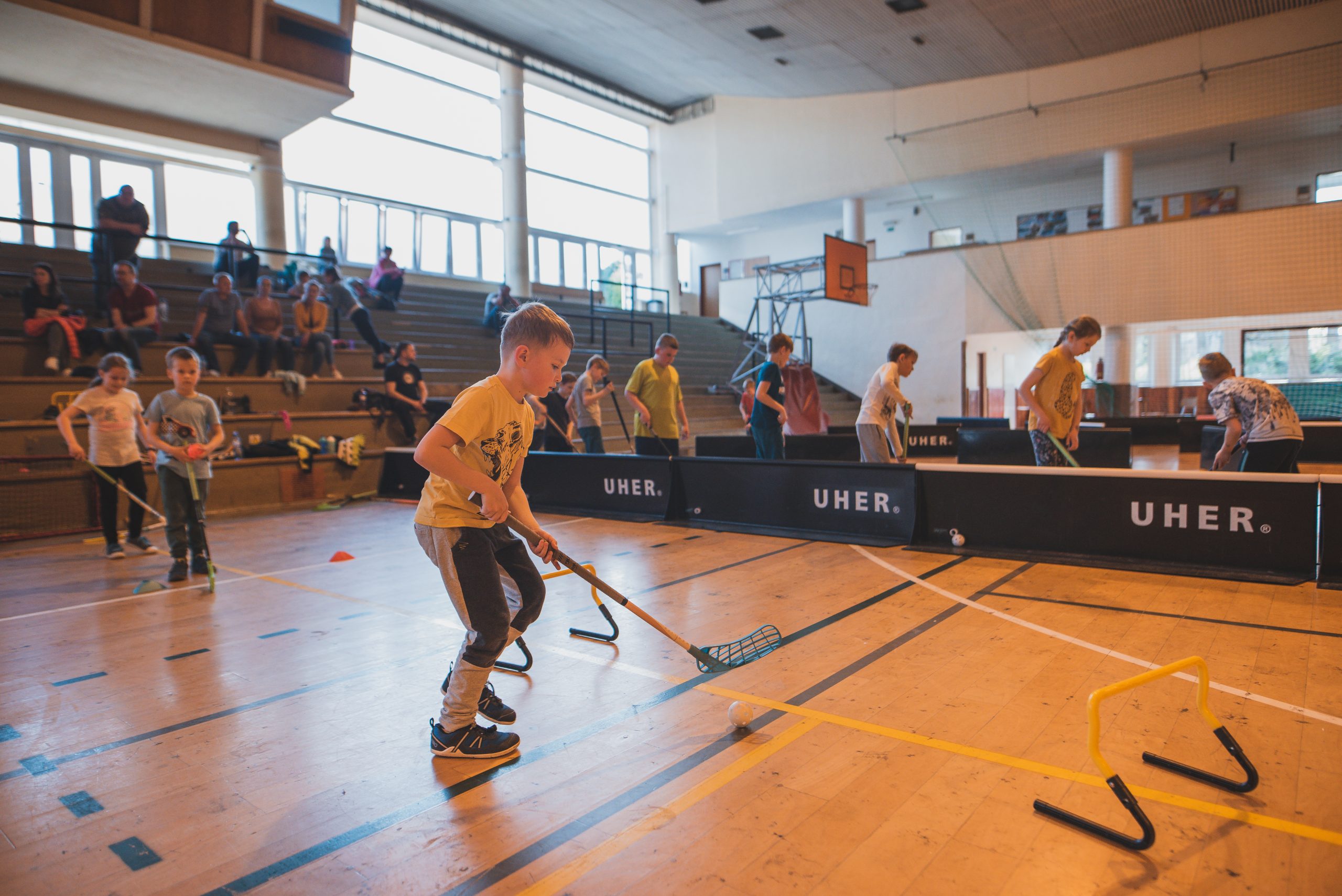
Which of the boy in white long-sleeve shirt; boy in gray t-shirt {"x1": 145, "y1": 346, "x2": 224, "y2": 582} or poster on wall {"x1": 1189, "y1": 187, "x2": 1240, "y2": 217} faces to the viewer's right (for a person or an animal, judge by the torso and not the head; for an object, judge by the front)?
the boy in white long-sleeve shirt

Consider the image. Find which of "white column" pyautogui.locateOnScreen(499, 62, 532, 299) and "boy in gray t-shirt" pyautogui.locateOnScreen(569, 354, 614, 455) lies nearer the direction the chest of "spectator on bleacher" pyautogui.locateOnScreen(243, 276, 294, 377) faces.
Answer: the boy in gray t-shirt

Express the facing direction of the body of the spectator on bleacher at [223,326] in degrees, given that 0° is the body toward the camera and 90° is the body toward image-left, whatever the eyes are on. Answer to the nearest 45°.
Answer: approximately 0°

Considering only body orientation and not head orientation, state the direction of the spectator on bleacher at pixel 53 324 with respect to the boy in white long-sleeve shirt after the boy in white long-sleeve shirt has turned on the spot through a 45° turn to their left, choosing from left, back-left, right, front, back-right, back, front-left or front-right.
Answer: back-left

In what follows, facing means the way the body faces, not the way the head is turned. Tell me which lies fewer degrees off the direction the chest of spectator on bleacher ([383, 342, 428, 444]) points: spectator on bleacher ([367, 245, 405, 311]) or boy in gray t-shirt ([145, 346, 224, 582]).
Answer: the boy in gray t-shirt

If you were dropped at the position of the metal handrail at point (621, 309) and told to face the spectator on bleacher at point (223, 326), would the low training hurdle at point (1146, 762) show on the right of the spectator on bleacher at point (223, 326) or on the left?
left

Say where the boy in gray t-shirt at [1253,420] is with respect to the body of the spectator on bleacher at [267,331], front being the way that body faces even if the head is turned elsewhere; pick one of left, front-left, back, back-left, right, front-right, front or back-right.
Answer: front

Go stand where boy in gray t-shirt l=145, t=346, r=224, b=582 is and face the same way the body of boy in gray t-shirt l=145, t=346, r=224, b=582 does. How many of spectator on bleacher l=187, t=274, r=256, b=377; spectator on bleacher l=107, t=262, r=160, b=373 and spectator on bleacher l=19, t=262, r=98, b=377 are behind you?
3

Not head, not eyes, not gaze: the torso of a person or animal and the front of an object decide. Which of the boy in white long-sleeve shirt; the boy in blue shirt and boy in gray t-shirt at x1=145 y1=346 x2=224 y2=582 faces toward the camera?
the boy in gray t-shirt

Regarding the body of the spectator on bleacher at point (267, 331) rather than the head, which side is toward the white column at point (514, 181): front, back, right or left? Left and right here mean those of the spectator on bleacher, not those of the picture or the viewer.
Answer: left

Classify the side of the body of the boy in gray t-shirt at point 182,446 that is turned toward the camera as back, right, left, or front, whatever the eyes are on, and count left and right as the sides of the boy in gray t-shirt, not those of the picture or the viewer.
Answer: front

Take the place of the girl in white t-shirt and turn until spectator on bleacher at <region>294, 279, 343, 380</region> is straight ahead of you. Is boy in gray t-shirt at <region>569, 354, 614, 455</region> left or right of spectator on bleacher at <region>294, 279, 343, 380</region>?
right

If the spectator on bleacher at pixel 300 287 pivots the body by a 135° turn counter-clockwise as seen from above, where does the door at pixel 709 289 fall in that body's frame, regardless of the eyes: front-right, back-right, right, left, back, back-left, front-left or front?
front-right

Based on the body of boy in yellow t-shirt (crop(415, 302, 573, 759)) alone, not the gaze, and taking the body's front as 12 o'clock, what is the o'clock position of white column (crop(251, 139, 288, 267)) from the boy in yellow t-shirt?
The white column is roughly at 7 o'clock from the boy in yellow t-shirt.

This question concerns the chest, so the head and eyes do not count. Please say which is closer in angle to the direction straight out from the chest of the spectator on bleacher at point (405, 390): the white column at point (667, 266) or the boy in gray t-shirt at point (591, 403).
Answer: the boy in gray t-shirt

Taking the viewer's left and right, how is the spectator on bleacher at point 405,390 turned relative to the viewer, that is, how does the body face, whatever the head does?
facing the viewer and to the right of the viewer

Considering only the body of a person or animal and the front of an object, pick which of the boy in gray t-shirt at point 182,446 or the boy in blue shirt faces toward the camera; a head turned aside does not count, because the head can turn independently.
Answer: the boy in gray t-shirt

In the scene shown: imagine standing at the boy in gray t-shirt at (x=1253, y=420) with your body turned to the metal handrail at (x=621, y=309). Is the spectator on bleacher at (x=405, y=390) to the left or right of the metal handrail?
left

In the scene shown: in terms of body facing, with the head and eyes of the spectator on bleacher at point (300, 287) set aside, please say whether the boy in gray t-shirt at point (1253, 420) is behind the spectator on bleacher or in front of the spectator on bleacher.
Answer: in front
